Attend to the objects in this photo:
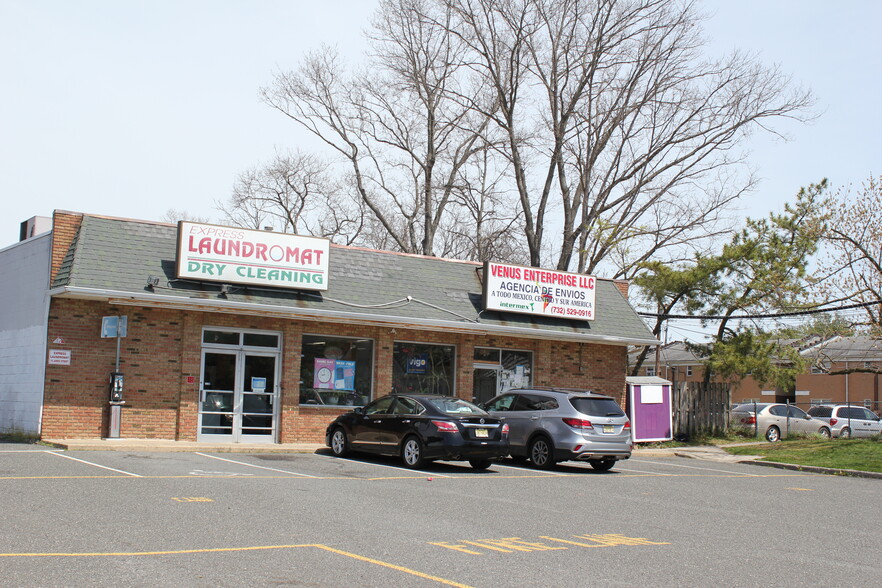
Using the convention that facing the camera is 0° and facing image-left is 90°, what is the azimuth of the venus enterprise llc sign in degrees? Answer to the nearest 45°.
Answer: approximately 315°

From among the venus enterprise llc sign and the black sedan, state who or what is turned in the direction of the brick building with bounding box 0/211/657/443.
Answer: the black sedan

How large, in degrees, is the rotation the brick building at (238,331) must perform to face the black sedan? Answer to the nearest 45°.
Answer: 0° — it already faces it

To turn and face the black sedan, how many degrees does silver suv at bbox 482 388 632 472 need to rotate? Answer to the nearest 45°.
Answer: approximately 90° to its left

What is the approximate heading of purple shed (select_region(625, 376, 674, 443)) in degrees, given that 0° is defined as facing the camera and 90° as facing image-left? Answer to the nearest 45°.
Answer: approximately 0°

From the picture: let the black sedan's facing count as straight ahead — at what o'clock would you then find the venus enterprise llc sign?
The venus enterprise llc sign is roughly at 2 o'clock from the black sedan.

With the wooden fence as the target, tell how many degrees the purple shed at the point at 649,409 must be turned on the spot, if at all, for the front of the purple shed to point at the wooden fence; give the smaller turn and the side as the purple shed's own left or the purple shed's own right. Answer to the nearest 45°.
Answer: approximately 135° to the purple shed's own left

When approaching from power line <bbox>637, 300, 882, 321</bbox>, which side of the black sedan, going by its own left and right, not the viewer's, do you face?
right

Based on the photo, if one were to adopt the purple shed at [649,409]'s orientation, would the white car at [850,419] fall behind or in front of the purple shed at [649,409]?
behind

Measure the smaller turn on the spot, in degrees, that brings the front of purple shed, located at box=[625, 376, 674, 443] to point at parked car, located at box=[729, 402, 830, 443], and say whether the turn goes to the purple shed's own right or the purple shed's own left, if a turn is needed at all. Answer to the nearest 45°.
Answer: approximately 135° to the purple shed's own left

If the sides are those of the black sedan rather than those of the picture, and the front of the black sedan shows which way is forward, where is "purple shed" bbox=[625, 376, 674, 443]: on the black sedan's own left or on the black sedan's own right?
on the black sedan's own right

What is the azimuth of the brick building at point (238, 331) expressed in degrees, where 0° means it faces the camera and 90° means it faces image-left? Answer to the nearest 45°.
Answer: approximately 315°

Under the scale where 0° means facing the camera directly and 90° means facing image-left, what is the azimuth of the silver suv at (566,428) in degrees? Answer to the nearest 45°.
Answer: approximately 135°

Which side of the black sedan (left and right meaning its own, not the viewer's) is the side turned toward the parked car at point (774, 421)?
right

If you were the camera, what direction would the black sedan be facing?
facing away from the viewer and to the left of the viewer
